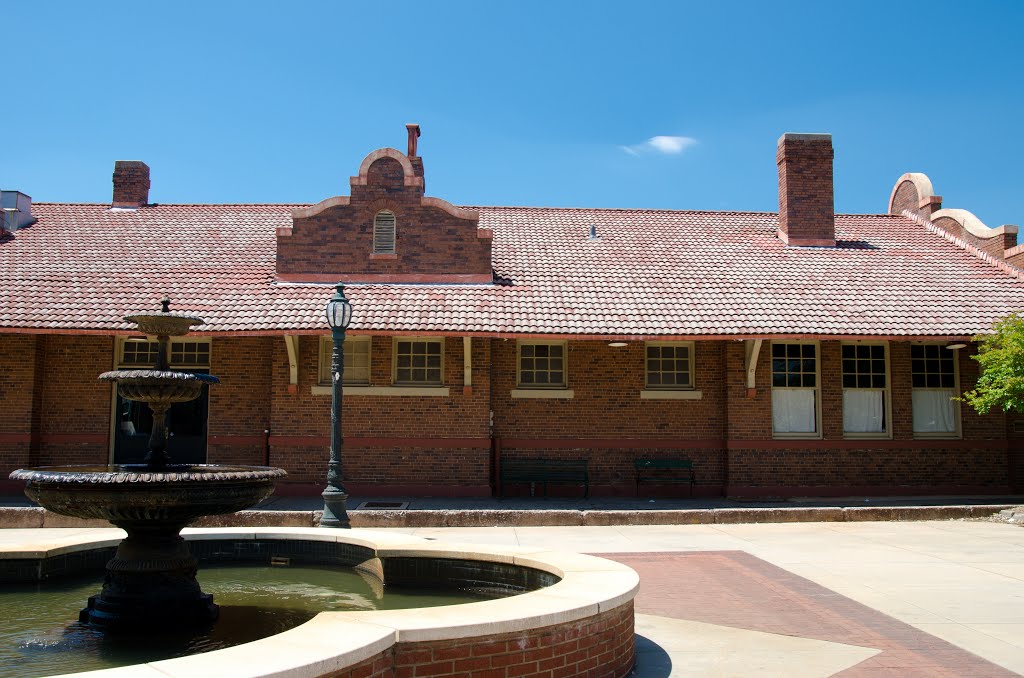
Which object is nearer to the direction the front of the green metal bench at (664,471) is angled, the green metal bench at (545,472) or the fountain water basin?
the fountain water basin

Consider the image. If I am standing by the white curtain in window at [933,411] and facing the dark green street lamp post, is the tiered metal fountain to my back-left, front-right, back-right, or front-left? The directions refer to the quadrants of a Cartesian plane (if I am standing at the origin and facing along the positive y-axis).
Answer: front-left

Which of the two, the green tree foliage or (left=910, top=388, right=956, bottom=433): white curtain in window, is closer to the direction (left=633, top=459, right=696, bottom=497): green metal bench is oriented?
the green tree foliage

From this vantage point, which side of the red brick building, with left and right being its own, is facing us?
front

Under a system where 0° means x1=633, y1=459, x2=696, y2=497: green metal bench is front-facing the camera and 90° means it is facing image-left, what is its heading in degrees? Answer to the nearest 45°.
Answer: approximately 0°

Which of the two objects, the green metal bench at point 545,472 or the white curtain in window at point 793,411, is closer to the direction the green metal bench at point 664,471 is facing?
the green metal bench

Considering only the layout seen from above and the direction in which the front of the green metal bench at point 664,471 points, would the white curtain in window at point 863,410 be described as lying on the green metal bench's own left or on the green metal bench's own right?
on the green metal bench's own left

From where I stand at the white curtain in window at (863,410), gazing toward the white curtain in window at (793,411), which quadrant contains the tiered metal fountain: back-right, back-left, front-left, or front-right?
front-left

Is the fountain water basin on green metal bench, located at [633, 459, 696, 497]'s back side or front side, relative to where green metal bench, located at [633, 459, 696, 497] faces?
on the front side

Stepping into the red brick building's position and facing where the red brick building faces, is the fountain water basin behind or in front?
in front

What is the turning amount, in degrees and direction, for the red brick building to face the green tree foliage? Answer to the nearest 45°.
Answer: approximately 90° to its left

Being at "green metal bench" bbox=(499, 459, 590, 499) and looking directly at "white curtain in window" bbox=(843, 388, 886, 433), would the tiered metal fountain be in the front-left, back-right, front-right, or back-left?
back-right

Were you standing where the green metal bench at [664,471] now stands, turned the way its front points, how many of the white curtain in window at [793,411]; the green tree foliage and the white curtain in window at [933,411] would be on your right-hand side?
0

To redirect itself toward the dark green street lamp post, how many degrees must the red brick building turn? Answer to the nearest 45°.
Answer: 0° — it already faces it

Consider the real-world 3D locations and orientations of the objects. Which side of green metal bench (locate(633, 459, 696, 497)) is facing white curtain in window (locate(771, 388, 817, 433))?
left

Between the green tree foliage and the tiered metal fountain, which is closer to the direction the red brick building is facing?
the tiered metal fountain

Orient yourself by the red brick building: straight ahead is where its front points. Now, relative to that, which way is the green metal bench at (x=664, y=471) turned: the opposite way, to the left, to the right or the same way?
the same way
